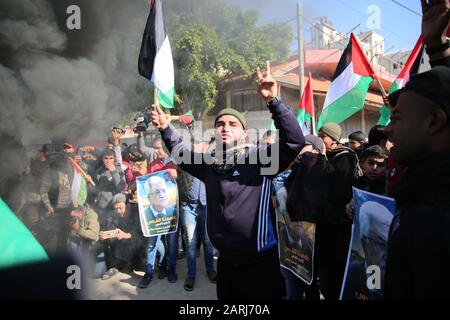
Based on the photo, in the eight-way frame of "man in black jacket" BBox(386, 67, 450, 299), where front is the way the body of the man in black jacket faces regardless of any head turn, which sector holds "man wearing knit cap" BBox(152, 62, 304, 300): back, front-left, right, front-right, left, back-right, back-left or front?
front-right

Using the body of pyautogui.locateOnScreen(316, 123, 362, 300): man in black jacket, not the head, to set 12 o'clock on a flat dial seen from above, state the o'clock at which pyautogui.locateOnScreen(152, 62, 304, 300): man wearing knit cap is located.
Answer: The man wearing knit cap is roughly at 10 o'clock from the man in black jacket.

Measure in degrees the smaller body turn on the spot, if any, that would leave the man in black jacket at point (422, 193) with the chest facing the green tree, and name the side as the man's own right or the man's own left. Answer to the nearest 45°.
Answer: approximately 45° to the man's own right

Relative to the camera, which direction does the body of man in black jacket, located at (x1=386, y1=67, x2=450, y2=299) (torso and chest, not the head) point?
to the viewer's left

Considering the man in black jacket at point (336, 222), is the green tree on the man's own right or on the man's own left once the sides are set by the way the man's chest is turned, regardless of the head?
on the man's own right

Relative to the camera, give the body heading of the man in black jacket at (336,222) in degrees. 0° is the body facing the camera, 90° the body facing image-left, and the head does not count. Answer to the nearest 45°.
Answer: approximately 90°

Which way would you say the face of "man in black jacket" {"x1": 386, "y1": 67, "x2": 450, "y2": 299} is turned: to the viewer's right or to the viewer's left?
to the viewer's left

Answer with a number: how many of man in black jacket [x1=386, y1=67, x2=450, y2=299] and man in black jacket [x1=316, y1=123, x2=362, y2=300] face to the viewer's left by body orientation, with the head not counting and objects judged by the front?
2

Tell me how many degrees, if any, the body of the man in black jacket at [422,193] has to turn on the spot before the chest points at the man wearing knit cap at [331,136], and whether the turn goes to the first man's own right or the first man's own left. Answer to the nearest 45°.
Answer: approximately 90° to the first man's own right

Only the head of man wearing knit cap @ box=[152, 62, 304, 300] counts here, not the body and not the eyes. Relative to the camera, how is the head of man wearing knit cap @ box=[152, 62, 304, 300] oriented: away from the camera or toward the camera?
toward the camera

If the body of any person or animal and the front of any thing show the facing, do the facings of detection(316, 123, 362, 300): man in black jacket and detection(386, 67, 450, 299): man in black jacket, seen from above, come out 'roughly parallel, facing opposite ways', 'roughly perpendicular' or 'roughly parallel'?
roughly parallel
